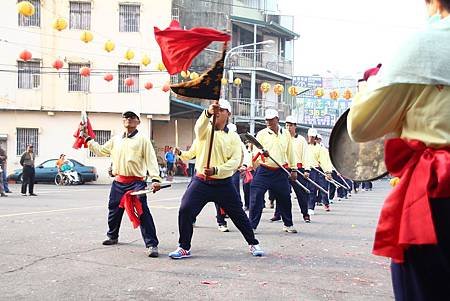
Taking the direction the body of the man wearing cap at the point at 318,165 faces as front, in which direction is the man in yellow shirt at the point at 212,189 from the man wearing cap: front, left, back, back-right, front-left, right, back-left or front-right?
front-left

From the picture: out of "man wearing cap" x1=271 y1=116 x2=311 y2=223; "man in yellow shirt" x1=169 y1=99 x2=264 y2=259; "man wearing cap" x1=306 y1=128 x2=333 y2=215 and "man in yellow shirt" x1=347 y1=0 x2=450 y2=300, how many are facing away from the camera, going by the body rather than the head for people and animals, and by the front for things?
1

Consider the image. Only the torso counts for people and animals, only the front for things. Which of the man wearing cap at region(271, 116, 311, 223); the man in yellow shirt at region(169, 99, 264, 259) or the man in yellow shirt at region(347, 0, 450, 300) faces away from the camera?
the man in yellow shirt at region(347, 0, 450, 300)

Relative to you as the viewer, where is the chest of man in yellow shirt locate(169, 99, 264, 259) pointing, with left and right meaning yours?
facing the viewer and to the left of the viewer

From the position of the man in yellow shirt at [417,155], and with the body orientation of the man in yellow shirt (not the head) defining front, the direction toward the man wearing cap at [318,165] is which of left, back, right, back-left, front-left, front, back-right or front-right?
front

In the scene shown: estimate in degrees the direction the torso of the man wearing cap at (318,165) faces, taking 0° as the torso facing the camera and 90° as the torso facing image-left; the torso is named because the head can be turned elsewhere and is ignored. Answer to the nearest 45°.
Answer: approximately 45°

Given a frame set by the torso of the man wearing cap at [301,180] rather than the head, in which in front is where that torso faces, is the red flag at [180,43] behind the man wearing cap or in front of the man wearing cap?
in front

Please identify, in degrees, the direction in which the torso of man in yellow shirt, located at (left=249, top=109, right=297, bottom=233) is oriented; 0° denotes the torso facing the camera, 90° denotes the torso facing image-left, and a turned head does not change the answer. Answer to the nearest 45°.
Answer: approximately 0°

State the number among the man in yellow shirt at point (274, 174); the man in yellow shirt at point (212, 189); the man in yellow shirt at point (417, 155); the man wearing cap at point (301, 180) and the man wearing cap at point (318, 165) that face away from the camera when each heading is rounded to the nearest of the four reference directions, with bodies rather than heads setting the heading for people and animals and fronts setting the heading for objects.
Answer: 1

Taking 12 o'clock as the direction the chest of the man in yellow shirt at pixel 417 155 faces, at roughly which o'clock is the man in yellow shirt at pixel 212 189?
the man in yellow shirt at pixel 212 189 is roughly at 11 o'clock from the man in yellow shirt at pixel 417 155.

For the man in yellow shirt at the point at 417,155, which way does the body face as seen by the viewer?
away from the camera

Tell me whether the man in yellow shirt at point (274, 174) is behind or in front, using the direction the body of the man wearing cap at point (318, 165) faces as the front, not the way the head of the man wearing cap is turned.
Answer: in front

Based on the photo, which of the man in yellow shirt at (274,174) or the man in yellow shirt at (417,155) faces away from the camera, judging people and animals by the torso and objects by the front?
the man in yellow shirt at (417,155)

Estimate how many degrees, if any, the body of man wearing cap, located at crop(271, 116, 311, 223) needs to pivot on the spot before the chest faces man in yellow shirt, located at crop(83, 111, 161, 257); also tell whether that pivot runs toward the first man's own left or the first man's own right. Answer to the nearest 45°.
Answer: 0° — they already face them

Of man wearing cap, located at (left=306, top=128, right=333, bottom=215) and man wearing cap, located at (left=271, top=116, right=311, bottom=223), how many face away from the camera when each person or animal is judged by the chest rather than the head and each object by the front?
0

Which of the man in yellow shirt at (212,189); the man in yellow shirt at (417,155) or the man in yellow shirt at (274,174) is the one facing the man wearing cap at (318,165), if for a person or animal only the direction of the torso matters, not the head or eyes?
the man in yellow shirt at (417,155)

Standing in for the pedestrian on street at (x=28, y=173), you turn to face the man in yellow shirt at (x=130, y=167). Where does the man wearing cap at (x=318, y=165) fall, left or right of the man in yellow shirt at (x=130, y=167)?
left

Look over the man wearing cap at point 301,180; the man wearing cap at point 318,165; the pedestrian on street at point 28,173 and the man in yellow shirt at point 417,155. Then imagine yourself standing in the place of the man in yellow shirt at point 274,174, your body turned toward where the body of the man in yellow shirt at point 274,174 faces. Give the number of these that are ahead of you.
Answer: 1
